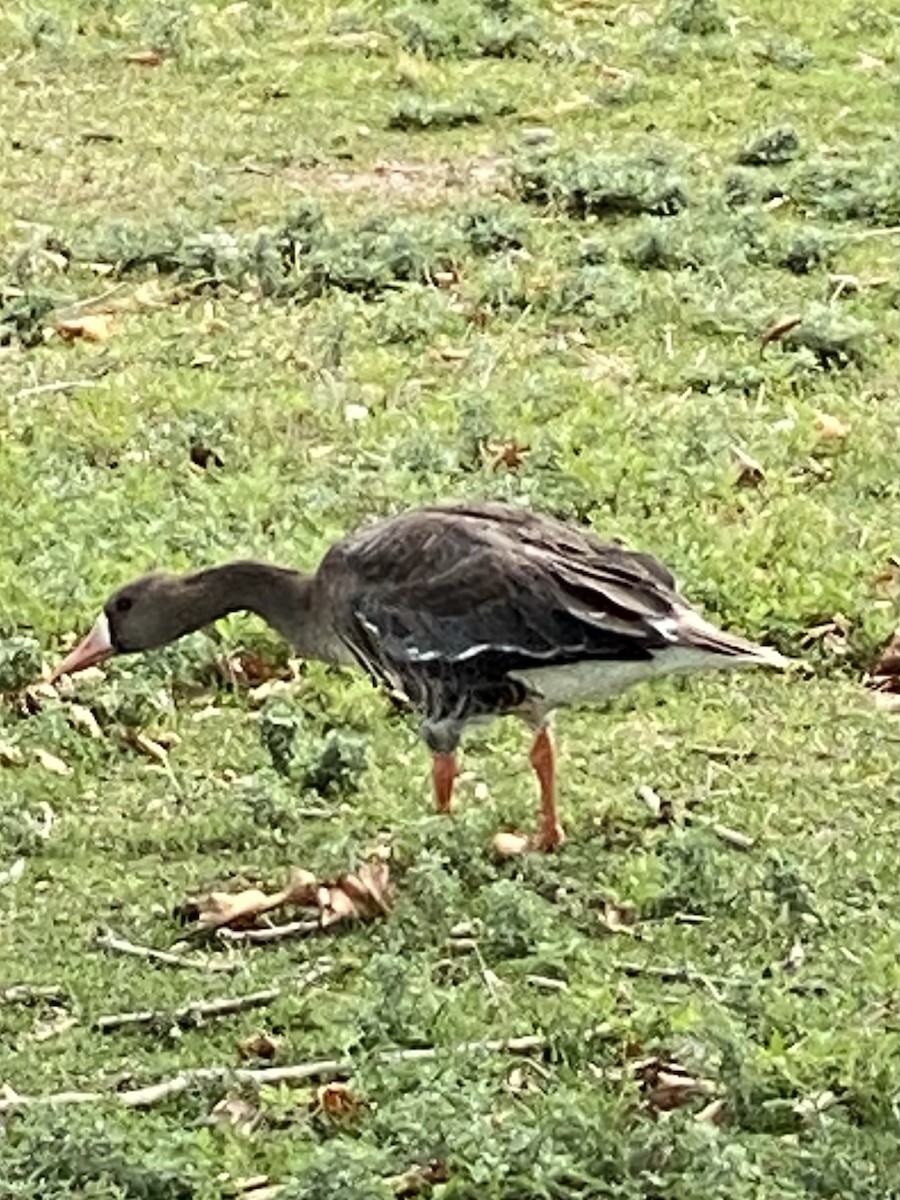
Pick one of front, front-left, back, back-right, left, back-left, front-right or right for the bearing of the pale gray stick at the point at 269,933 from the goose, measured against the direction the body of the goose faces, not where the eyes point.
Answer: front-left

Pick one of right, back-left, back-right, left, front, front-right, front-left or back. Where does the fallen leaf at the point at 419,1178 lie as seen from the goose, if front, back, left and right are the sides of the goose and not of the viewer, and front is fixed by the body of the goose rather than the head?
left

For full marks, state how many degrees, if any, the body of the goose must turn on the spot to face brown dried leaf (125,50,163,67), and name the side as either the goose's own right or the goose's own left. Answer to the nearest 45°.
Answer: approximately 90° to the goose's own right

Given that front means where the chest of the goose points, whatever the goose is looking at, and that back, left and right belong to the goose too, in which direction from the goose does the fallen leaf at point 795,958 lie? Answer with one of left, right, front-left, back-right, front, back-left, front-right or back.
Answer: back-left

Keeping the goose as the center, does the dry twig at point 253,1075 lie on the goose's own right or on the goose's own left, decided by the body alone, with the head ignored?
on the goose's own left

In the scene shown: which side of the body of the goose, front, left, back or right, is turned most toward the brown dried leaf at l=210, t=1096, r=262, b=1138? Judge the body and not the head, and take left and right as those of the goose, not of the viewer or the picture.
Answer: left

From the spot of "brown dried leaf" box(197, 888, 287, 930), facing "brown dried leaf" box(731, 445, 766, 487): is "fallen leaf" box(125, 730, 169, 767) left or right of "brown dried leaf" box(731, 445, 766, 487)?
left

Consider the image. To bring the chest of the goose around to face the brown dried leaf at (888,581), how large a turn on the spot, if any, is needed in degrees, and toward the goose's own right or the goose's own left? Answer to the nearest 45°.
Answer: approximately 135° to the goose's own right

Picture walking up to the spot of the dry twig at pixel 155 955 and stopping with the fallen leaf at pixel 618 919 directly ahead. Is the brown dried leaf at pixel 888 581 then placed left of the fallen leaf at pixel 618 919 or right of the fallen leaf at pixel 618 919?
left

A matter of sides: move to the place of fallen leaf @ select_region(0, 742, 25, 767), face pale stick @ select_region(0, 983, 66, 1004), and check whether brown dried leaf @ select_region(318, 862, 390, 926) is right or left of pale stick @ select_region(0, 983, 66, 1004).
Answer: left

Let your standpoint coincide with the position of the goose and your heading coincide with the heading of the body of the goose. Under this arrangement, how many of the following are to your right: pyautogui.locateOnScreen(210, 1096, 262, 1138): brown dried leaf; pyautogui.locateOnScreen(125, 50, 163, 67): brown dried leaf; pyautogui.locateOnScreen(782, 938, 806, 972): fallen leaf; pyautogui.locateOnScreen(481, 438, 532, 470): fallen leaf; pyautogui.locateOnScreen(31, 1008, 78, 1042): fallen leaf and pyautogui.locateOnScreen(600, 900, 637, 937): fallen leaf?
2

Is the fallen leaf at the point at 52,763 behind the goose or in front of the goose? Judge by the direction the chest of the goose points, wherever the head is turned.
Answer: in front

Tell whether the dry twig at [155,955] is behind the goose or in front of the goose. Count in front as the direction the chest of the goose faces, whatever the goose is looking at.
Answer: in front

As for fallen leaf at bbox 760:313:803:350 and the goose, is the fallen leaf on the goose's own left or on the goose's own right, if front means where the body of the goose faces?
on the goose's own right

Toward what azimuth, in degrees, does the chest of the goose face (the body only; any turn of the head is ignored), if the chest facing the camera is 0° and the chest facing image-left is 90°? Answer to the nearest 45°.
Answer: approximately 90°
